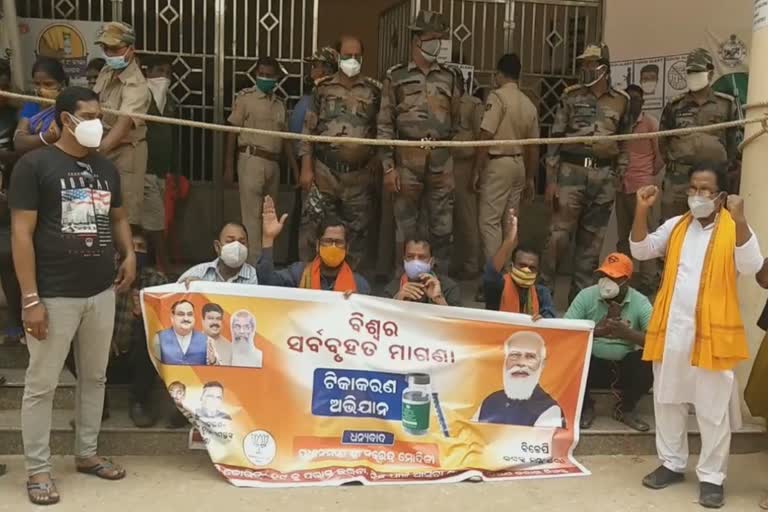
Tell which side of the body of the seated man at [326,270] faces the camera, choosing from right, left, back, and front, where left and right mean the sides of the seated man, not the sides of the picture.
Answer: front

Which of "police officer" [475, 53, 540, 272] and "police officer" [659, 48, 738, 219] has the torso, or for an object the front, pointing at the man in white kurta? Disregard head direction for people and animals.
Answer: "police officer" [659, 48, 738, 219]

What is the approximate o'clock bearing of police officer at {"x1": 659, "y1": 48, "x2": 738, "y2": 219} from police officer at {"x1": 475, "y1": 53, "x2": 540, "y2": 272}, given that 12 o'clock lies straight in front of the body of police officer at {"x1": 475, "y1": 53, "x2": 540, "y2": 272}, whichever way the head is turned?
police officer at {"x1": 659, "y1": 48, "x2": 738, "y2": 219} is roughly at 4 o'clock from police officer at {"x1": 475, "y1": 53, "x2": 540, "y2": 272}.

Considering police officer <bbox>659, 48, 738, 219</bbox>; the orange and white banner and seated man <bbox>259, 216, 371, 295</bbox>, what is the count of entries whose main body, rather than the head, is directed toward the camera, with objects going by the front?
3

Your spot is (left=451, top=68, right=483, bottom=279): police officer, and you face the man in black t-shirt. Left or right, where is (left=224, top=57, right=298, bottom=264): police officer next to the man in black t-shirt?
right

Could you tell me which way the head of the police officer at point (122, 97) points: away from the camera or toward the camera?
toward the camera

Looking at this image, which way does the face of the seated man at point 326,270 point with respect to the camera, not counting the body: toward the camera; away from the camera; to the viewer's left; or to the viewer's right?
toward the camera

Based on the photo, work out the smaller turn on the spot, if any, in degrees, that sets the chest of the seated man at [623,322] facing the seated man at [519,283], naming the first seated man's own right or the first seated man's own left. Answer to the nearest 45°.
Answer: approximately 90° to the first seated man's own right

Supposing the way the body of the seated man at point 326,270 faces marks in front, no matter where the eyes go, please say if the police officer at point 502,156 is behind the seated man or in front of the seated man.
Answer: behind

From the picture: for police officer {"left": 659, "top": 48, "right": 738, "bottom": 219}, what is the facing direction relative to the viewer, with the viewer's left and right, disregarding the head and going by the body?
facing the viewer

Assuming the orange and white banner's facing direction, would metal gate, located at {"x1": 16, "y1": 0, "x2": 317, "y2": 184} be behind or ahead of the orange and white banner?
behind

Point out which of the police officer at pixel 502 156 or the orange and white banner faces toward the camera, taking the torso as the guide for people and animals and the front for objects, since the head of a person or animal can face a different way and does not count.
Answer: the orange and white banner

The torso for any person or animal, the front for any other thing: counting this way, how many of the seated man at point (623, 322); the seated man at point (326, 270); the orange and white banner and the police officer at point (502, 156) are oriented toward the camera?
3

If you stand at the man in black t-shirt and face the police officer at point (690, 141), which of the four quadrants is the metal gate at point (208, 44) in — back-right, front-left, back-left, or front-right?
front-left

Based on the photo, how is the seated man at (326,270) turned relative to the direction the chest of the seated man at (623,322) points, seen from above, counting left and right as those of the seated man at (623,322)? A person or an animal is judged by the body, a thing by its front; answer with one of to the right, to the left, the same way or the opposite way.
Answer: the same way

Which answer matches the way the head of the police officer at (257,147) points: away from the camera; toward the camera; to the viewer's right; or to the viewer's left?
toward the camera

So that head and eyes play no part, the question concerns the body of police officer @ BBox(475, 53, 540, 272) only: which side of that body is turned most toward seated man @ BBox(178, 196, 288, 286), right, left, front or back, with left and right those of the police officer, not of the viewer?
left

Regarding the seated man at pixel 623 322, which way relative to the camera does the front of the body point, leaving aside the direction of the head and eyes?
toward the camera
